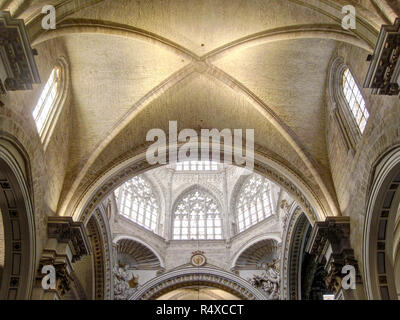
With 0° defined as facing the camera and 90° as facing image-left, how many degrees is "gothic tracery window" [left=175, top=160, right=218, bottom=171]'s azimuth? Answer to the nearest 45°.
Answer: approximately 0°
